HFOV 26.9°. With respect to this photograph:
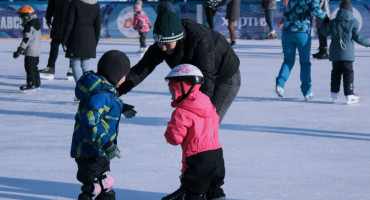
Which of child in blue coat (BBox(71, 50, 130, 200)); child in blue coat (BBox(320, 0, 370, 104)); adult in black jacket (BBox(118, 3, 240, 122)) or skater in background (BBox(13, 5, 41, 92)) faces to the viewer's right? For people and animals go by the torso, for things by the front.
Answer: child in blue coat (BBox(71, 50, 130, 200))

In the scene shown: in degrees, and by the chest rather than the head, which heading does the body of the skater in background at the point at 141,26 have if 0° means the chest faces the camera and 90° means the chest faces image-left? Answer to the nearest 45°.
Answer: approximately 45°

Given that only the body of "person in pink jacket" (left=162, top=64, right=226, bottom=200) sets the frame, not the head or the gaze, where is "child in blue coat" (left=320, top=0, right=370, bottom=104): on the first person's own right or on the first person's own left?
on the first person's own right

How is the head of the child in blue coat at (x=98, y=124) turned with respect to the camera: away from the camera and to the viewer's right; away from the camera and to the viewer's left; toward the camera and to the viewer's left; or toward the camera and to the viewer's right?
away from the camera and to the viewer's right

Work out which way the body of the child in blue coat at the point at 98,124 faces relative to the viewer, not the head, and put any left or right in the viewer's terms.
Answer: facing to the right of the viewer

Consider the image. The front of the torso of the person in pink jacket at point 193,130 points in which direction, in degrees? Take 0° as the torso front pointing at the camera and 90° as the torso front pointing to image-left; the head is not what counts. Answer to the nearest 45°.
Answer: approximately 135°

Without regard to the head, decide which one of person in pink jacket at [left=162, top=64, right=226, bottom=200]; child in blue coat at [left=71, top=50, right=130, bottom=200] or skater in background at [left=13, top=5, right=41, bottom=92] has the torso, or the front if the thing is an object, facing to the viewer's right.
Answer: the child in blue coat

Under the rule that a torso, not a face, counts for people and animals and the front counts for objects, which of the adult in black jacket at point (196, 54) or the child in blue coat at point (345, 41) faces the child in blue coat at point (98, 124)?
the adult in black jacket

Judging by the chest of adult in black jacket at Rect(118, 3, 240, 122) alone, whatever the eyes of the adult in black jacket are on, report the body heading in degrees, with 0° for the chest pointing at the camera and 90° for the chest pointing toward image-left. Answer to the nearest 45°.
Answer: approximately 45°

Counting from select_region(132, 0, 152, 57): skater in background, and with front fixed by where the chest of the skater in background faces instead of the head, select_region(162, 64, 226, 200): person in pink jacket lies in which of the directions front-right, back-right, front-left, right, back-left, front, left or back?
front-left

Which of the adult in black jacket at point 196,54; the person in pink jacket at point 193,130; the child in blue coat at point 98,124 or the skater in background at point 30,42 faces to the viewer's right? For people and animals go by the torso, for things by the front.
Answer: the child in blue coat

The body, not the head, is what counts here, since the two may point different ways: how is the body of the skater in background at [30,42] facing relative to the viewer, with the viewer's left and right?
facing to the left of the viewer
